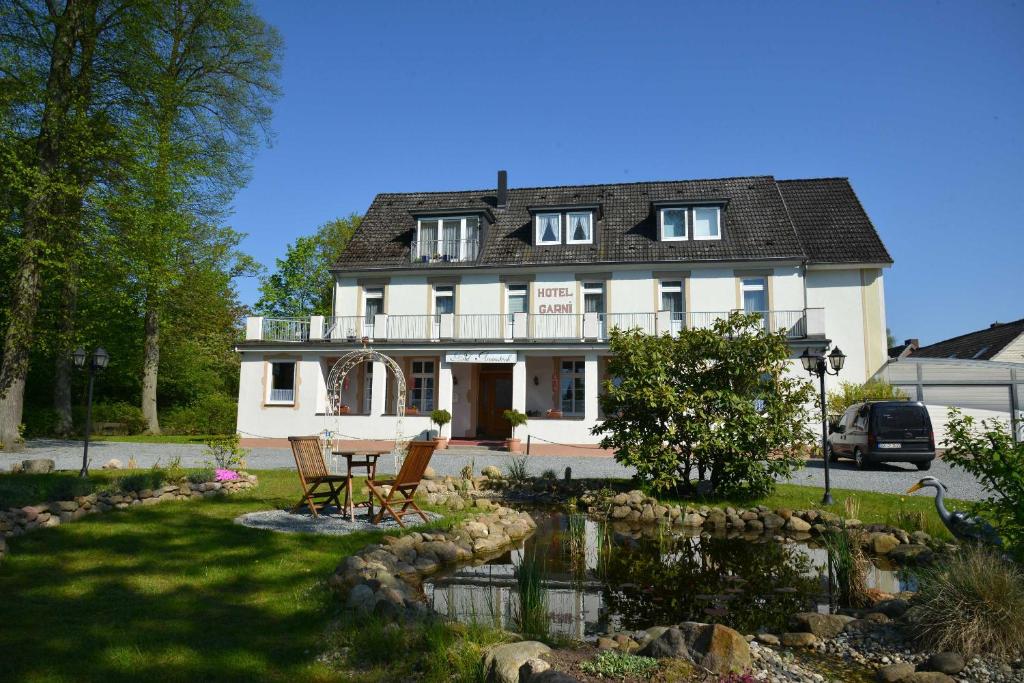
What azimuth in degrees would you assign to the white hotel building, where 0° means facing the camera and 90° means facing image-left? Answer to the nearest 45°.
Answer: approximately 0°

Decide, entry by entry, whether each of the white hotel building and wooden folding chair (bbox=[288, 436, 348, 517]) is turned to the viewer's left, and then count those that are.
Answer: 0

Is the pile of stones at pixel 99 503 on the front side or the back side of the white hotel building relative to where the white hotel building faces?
on the front side

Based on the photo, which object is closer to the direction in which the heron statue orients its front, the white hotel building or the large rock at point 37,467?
the large rock

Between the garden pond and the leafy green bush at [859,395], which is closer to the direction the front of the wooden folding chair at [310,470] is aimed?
the garden pond

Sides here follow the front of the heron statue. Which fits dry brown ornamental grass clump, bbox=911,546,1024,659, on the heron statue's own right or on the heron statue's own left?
on the heron statue's own left

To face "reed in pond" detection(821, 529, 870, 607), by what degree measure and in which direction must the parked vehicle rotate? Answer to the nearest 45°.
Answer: approximately 135° to its left

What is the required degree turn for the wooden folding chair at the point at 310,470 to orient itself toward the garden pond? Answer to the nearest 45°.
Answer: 0° — it already faces it

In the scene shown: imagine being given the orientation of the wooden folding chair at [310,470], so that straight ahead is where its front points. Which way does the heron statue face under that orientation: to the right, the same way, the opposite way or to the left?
the opposite way

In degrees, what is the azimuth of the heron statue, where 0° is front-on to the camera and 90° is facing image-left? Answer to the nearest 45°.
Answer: approximately 90°

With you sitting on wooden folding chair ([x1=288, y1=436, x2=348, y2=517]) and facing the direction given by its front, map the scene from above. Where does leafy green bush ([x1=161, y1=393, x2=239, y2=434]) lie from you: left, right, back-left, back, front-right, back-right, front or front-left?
back-left

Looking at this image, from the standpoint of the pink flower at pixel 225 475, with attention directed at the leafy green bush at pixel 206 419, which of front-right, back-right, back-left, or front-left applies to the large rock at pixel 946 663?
back-right

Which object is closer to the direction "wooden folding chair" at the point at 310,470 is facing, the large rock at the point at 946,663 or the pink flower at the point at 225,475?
the large rock

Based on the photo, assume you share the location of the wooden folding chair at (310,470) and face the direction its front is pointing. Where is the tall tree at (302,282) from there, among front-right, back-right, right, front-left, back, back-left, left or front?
back-left
